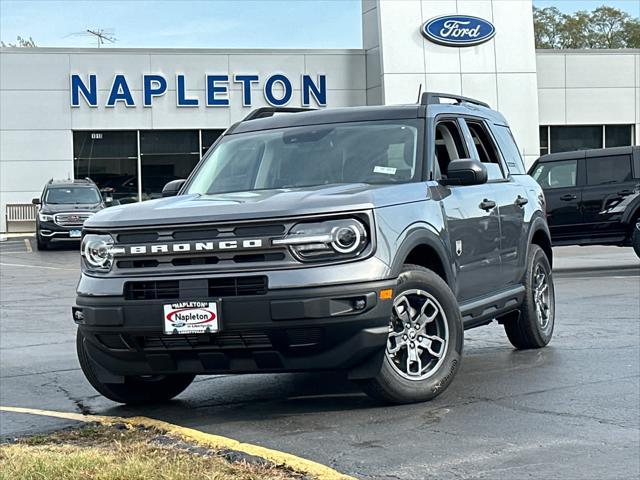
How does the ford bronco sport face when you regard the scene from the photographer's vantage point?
facing the viewer and to the left of the viewer

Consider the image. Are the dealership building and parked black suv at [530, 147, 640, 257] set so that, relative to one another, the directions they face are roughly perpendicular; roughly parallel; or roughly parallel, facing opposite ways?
roughly perpendicular

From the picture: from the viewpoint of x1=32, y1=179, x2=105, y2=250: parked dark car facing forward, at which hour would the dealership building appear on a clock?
The dealership building is roughly at 7 o'clock from the parked dark car.

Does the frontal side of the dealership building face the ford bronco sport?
yes

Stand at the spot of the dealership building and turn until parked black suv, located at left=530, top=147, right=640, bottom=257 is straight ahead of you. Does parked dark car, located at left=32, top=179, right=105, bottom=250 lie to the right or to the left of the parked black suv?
right

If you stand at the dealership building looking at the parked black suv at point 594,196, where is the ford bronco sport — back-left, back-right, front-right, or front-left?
front-right

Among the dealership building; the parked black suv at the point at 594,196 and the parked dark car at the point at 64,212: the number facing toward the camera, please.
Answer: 2

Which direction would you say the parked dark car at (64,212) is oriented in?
toward the camera

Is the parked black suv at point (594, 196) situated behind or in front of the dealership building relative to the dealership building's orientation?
in front

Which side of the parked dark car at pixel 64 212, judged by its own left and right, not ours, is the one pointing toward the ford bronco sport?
front

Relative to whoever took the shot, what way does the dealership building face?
facing the viewer

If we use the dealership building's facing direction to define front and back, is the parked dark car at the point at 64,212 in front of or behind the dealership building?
in front

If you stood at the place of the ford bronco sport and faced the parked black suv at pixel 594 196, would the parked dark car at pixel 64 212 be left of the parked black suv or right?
left
